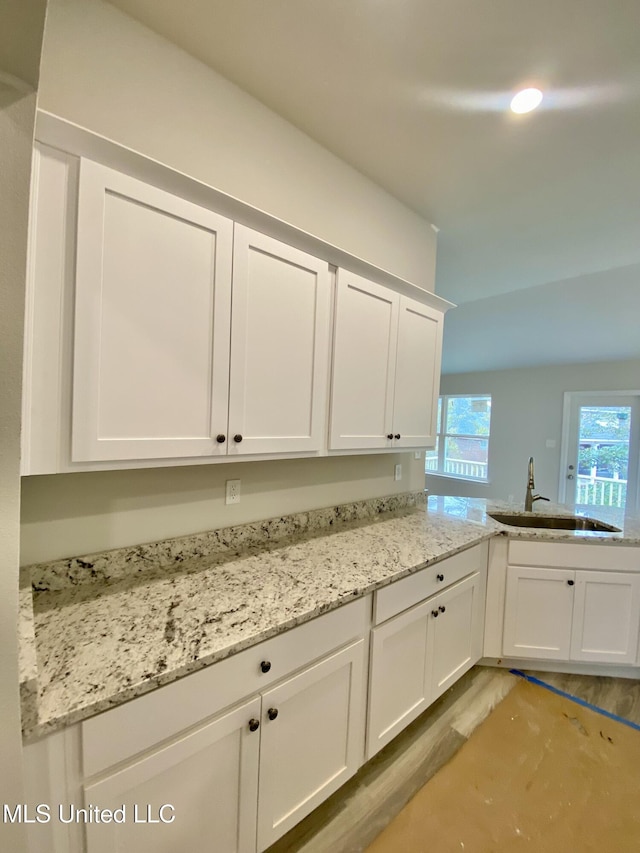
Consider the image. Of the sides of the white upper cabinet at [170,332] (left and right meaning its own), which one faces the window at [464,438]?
left

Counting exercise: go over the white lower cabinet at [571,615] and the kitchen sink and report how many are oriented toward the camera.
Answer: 2

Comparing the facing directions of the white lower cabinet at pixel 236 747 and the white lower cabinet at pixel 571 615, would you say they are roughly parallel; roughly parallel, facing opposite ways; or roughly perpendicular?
roughly perpendicular

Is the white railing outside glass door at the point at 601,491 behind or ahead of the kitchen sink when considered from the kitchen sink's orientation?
behind

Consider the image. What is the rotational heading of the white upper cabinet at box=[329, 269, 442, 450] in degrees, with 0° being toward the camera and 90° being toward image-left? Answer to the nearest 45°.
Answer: approximately 315°

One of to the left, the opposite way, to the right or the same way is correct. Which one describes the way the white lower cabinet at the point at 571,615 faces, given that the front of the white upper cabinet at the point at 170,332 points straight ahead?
to the right
